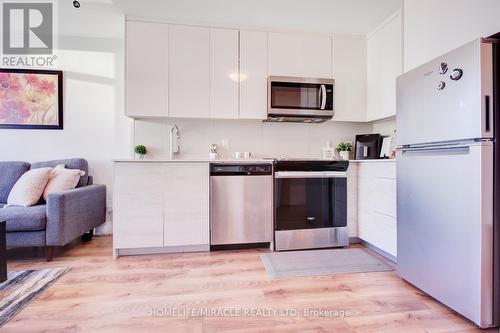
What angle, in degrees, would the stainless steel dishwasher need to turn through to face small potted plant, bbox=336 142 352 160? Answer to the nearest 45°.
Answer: approximately 135° to its left

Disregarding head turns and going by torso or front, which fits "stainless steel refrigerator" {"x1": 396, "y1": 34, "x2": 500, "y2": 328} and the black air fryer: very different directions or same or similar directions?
same or similar directions

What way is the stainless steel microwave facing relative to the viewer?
toward the camera

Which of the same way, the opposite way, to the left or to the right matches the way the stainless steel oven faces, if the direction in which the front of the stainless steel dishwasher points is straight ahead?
the same way

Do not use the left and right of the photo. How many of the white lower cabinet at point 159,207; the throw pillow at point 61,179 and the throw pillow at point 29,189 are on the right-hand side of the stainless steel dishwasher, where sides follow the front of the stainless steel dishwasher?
3

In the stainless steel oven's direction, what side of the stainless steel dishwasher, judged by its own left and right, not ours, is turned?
left

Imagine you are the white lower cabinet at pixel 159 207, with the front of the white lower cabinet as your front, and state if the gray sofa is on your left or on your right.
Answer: on your right

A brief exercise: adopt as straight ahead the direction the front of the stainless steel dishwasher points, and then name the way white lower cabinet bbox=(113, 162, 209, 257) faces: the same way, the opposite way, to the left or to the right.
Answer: the same way

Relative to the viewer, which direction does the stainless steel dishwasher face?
toward the camera

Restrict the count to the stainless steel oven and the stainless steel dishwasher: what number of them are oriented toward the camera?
2

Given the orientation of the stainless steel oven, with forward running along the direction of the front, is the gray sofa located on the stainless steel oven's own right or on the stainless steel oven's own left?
on the stainless steel oven's own right

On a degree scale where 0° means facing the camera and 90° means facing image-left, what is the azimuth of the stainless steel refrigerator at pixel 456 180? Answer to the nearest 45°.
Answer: approximately 45°
